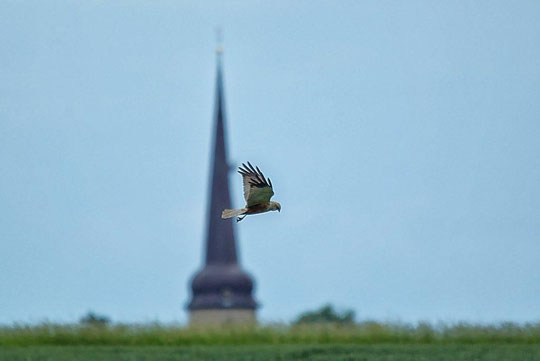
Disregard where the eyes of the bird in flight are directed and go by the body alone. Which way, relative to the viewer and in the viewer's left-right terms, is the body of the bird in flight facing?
facing to the right of the viewer
